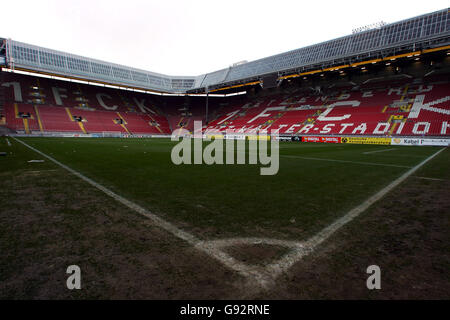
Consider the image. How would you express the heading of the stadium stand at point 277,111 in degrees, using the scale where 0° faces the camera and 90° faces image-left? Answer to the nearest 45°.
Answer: approximately 0°
